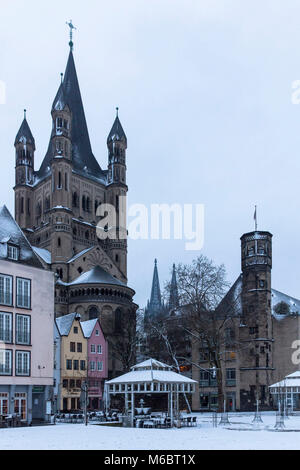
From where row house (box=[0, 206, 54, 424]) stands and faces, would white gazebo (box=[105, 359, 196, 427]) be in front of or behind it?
in front

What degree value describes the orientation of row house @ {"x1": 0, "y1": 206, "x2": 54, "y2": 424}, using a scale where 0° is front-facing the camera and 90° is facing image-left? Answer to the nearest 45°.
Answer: approximately 315°
